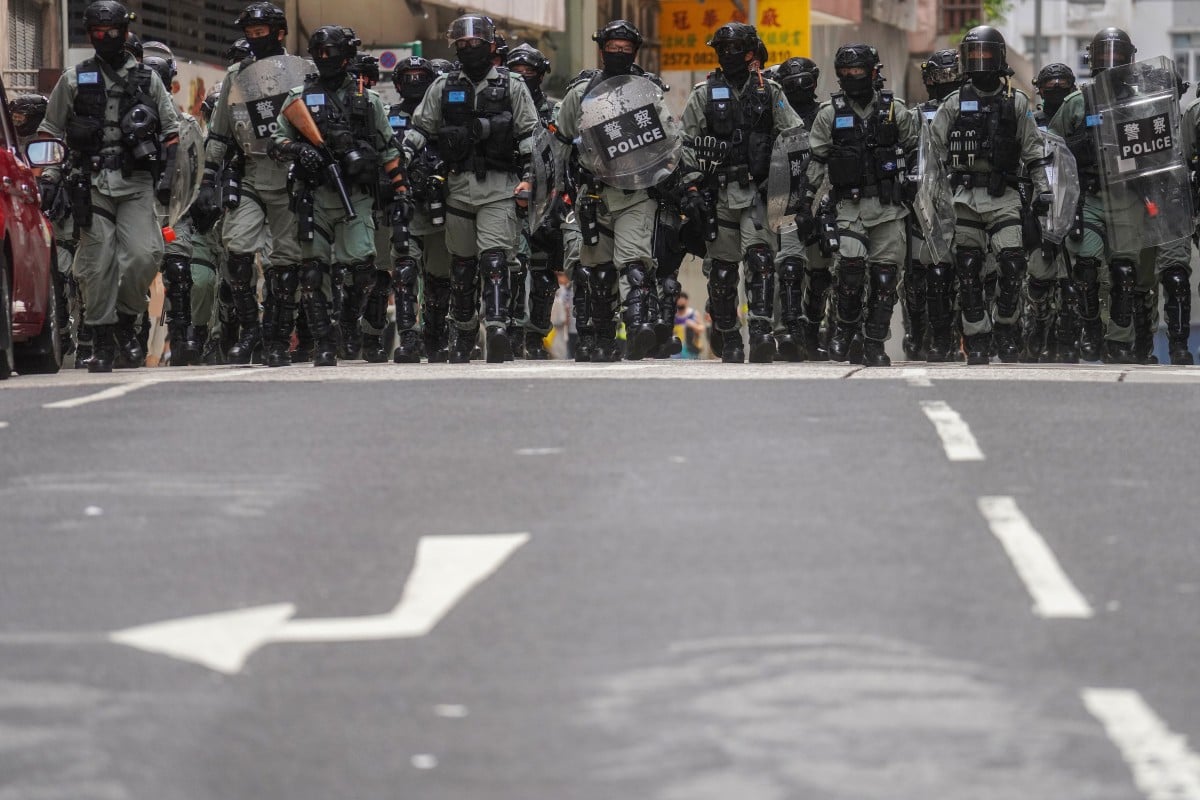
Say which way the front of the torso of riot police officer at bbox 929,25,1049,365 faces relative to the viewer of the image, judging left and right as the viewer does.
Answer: facing the viewer

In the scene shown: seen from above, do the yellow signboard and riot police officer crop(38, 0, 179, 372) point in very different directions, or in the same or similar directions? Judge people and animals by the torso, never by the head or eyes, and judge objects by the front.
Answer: same or similar directions

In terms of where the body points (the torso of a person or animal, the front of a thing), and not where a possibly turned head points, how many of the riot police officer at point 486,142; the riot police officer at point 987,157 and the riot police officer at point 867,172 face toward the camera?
3

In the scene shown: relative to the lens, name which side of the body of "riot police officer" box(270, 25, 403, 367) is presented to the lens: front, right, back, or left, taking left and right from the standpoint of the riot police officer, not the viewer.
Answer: front

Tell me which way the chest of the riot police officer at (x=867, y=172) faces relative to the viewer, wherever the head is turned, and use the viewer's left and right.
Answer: facing the viewer

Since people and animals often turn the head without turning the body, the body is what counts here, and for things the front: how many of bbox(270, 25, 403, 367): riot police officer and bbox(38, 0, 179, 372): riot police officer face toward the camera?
2

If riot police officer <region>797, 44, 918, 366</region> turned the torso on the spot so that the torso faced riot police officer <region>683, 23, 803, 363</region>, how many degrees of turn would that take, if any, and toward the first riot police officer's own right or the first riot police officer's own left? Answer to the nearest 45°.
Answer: approximately 90° to the first riot police officer's own right

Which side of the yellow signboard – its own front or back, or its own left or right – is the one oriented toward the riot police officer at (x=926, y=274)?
front

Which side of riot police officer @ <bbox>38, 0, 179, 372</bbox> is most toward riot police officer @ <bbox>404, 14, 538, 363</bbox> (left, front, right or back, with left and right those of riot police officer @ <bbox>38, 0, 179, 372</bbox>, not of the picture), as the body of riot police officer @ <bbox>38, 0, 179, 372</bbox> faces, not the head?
left

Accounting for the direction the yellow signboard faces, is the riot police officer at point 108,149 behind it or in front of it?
in front

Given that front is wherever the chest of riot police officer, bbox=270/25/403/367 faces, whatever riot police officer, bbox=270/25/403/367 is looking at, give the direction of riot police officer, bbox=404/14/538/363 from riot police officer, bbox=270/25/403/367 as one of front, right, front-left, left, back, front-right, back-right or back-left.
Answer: left

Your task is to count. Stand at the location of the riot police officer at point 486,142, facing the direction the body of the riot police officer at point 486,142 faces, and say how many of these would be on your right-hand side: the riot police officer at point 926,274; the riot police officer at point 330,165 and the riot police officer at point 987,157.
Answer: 1

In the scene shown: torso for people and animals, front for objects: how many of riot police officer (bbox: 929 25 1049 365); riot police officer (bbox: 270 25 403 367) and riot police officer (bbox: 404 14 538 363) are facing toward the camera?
3

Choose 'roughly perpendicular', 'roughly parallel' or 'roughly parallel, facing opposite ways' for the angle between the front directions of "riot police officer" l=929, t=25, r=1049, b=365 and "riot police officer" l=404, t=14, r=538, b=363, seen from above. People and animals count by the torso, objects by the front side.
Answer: roughly parallel

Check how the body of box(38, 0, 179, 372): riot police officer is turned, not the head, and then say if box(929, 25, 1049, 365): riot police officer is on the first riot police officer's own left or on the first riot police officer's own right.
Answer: on the first riot police officer's own left

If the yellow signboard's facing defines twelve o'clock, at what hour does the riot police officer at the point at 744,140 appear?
The riot police officer is roughly at 12 o'clock from the yellow signboard.

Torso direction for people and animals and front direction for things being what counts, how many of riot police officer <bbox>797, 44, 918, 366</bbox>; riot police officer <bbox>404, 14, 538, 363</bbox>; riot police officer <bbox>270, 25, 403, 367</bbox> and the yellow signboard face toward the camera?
4
